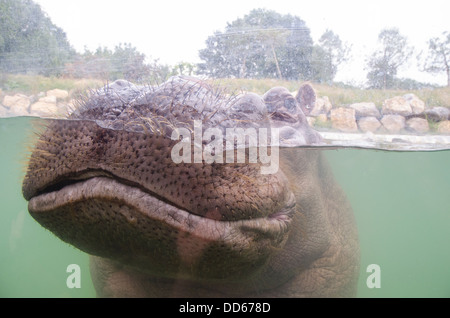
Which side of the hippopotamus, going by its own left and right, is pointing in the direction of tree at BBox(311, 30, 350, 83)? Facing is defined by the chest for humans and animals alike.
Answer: back

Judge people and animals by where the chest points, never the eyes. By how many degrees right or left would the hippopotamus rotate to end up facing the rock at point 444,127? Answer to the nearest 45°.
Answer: approximately 180°

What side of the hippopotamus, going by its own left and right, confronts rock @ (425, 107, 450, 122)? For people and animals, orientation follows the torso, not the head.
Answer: back

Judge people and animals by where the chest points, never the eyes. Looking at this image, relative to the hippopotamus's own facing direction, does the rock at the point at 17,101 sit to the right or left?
on its right

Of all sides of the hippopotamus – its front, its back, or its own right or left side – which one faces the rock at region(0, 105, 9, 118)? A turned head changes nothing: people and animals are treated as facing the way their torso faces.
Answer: right

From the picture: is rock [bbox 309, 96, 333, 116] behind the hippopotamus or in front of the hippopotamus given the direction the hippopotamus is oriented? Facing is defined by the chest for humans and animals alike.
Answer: behind

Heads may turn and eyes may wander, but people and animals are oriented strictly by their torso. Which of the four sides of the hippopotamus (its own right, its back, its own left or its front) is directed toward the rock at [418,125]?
back

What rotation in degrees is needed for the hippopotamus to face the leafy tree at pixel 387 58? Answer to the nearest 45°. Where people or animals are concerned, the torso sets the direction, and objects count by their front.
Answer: approximately 180°

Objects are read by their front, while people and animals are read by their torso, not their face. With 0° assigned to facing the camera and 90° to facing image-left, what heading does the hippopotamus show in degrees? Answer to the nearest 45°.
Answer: approximately 45°

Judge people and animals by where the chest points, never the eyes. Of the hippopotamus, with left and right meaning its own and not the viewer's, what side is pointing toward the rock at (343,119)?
back
